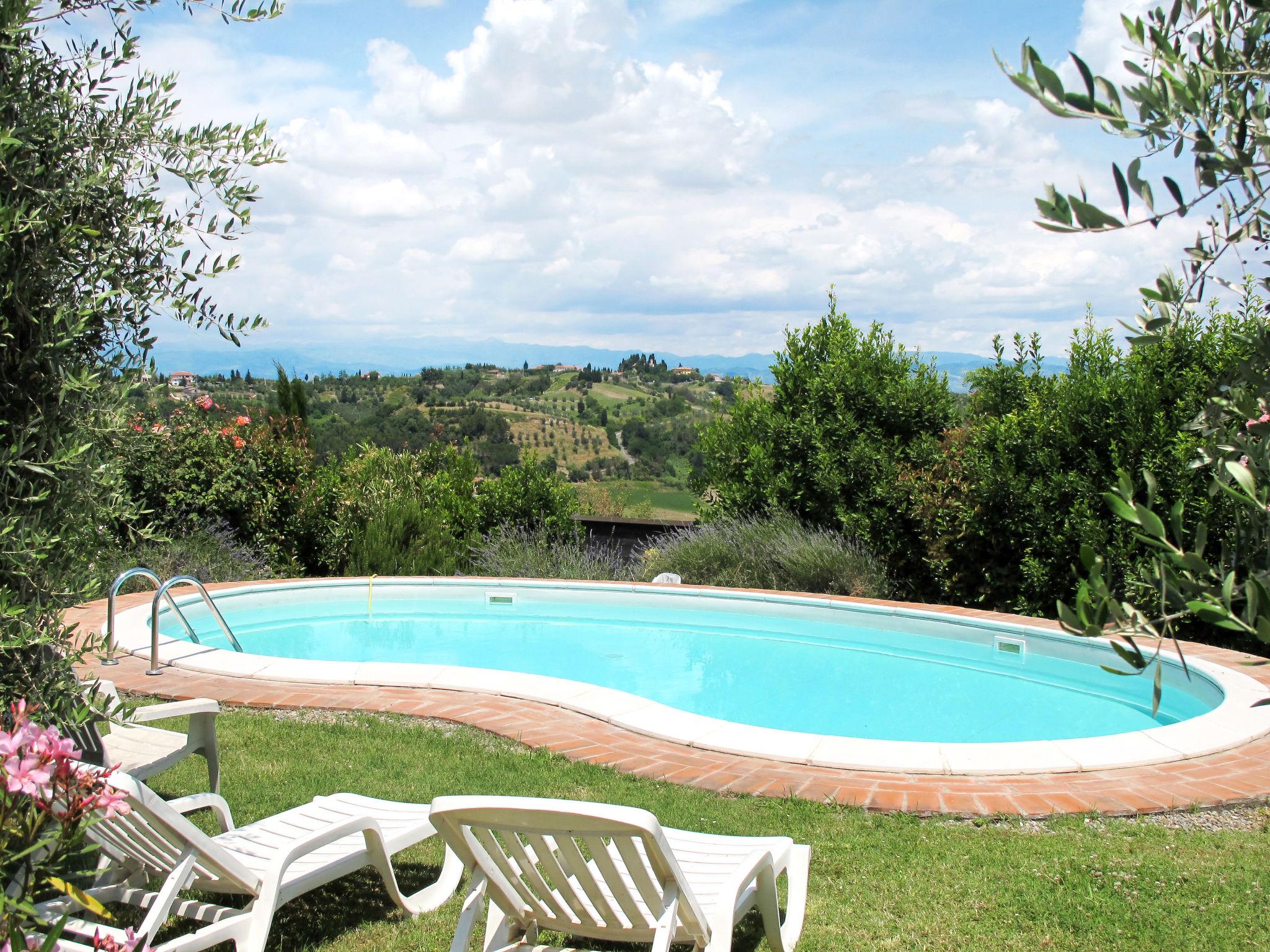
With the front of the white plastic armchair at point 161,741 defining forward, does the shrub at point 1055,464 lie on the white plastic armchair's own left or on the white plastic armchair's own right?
on the white plastic armchair's own left

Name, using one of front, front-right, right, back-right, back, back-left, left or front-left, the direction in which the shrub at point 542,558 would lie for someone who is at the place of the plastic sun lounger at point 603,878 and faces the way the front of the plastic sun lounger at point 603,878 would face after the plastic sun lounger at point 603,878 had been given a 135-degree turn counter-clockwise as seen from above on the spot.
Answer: right

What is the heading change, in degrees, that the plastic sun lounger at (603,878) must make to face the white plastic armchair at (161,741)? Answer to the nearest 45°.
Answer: approximately 90° to its left

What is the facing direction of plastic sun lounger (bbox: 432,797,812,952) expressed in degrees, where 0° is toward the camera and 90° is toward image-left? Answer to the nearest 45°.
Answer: approximately 225°

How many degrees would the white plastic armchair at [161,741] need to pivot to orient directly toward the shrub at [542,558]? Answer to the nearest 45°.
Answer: approximately 90° to its left

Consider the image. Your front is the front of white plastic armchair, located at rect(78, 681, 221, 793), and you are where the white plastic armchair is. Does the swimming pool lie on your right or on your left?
on your left

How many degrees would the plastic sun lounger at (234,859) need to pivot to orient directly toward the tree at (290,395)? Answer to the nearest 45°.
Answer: approximately 45° to its left

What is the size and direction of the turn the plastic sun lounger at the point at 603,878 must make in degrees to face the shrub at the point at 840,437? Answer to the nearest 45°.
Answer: approximately 45° to its left

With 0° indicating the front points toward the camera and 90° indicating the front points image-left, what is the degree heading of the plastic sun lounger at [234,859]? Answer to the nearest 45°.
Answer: approximately 225°

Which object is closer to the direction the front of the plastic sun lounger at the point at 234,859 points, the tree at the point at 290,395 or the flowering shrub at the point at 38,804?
the tree

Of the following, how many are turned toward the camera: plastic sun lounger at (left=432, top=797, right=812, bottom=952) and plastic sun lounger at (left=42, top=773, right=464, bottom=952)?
0
